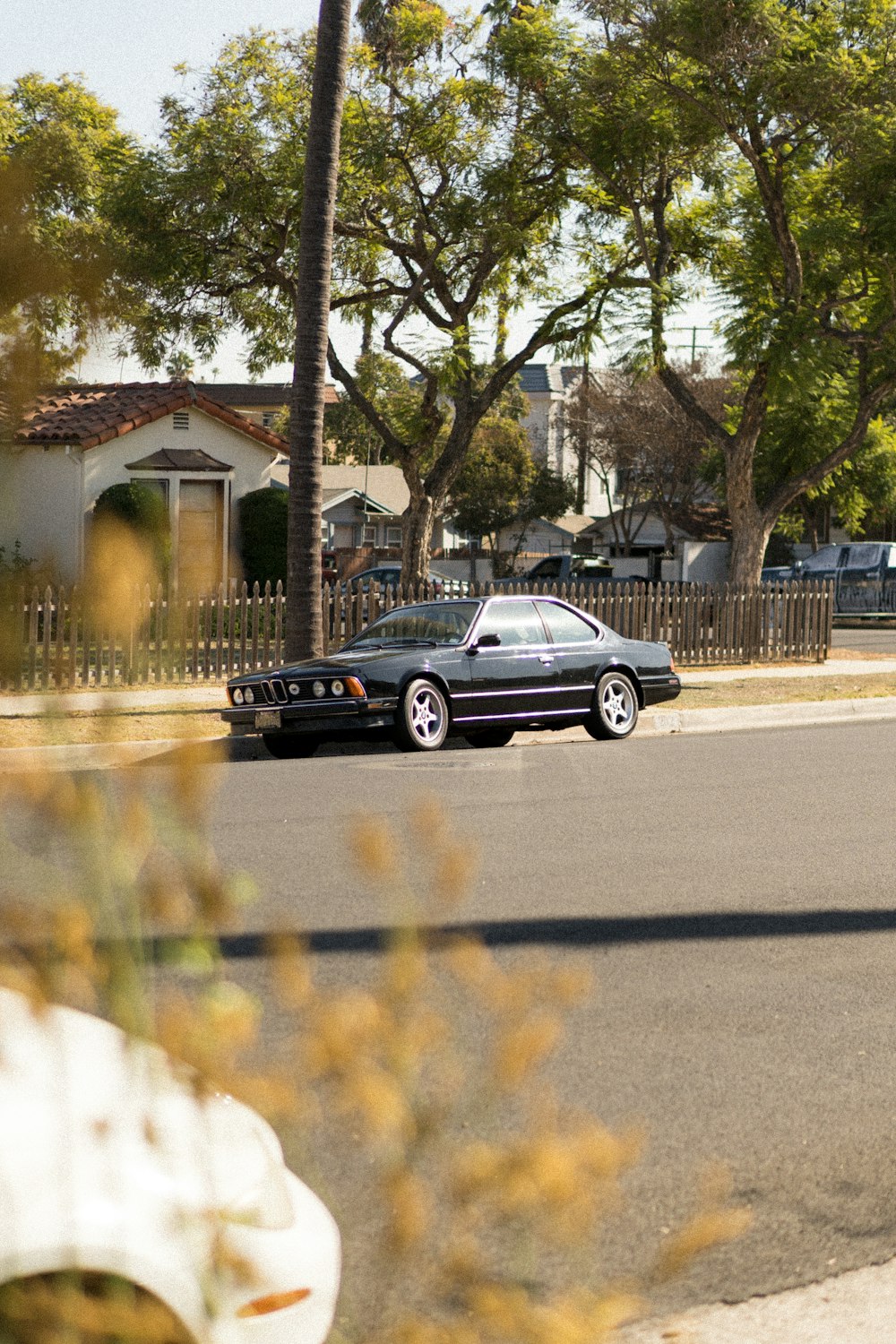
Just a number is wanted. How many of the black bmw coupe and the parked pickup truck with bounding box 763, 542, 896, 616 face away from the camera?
0

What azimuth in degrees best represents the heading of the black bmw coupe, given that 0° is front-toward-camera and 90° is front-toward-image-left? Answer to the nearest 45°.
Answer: approximately 45°

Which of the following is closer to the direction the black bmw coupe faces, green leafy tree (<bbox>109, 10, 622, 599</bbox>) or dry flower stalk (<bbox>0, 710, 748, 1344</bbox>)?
the dry flower stalk

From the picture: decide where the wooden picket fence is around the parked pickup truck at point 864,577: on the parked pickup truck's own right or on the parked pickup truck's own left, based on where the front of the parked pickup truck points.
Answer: on the parked pickup truck's own left

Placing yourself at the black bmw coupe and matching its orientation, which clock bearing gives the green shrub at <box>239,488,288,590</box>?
The green shrub is roughly at 4 o'clock from the black bmw coupe.

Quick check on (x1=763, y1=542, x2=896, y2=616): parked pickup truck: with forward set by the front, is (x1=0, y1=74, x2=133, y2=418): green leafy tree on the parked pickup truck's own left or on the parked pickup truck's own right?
on the parked pickup truck's own left

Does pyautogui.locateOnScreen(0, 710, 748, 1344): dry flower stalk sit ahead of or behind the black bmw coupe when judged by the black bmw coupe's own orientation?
ahead

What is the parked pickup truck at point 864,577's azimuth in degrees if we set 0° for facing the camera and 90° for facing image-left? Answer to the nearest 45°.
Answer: approximately 90°
